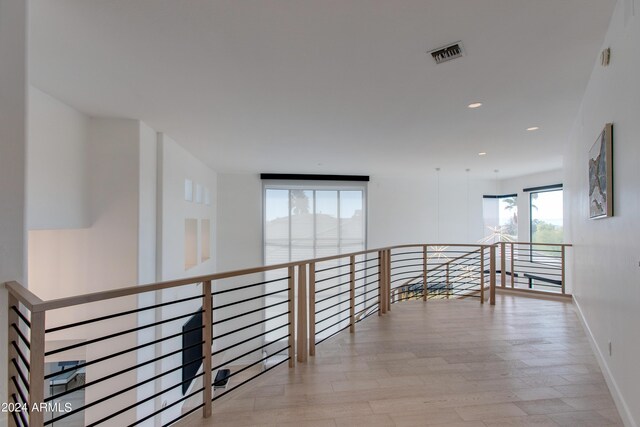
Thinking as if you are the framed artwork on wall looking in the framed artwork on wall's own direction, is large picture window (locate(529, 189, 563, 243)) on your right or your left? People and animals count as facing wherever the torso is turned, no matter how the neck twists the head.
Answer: on your right

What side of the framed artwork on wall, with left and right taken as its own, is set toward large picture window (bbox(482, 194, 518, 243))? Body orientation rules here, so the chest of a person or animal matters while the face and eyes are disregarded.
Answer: right

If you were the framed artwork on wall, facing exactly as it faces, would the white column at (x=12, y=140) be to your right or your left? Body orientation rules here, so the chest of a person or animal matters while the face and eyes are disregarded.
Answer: on your left

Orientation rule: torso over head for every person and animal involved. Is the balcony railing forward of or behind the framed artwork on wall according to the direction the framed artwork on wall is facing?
forward

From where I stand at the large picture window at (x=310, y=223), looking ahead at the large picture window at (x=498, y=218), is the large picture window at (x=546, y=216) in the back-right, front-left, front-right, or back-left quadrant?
front-right

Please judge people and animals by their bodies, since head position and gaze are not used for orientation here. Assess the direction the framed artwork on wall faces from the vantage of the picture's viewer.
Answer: facing to the left of the viewer

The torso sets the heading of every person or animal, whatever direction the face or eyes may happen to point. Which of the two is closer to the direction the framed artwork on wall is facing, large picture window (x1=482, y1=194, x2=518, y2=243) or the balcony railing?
the balcony railing
